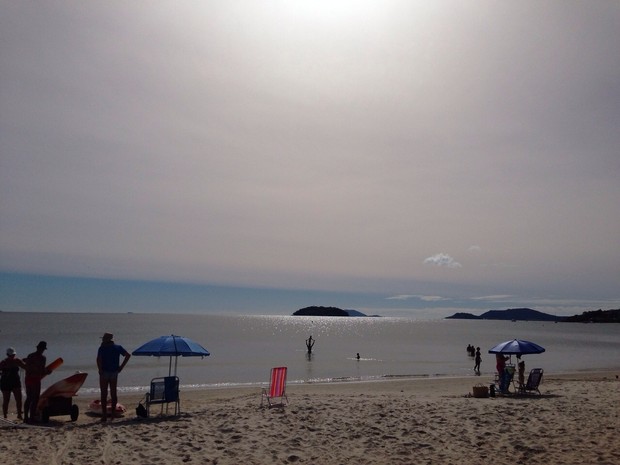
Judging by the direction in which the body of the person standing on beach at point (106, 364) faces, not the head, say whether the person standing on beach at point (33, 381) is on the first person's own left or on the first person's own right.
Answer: on the first person's own left

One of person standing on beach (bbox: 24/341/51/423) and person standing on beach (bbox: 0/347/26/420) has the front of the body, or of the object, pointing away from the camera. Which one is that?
person standing on beach (bbox: 0/347/26/420)

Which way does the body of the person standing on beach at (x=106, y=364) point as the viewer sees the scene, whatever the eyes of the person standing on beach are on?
away from the camera

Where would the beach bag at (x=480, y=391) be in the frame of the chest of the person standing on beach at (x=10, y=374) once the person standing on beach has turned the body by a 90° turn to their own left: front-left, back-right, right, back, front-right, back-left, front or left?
back

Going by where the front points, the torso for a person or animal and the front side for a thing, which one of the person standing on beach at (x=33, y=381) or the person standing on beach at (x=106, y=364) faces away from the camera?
the person standing on beach at (x=106, y=364)
